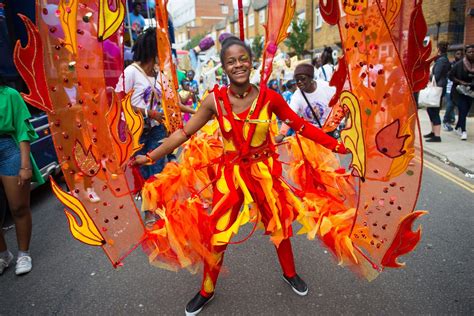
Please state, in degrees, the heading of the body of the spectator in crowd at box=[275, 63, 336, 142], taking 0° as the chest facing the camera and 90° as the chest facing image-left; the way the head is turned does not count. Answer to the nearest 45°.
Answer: approximately 45°

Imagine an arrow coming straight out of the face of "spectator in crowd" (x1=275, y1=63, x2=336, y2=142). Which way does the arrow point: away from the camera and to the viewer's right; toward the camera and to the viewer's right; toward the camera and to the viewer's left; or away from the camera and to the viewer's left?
toward the camera and to the viewer's left

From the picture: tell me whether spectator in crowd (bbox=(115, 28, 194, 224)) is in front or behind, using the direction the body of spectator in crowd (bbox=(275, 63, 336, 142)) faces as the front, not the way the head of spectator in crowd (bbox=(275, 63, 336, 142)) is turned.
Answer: in front

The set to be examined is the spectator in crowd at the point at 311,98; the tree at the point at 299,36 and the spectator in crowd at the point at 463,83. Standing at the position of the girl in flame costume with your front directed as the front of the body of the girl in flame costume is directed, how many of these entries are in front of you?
0

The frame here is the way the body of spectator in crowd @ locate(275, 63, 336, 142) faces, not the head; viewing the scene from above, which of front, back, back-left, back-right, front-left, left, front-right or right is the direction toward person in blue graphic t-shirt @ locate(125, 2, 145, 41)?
right

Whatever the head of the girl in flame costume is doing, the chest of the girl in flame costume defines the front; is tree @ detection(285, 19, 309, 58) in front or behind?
behind

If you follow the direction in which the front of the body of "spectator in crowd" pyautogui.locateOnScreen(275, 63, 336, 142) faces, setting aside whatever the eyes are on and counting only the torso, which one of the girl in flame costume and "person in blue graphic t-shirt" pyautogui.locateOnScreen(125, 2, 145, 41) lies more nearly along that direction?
the girl in flame costume

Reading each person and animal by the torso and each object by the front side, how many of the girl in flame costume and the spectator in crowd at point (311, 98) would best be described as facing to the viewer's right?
0

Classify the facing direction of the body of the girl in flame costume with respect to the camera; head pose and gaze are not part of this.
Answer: toward the camera

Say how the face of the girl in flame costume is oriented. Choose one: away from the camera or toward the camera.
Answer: toward the camera

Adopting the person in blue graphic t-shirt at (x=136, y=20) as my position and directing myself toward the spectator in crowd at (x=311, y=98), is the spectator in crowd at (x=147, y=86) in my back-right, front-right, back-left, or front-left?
front-right

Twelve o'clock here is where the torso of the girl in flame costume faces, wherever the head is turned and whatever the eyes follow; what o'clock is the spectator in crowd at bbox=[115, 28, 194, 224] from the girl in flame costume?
The spectator in crowd is roughly at 5 o'clock from the girl in flame costume.
